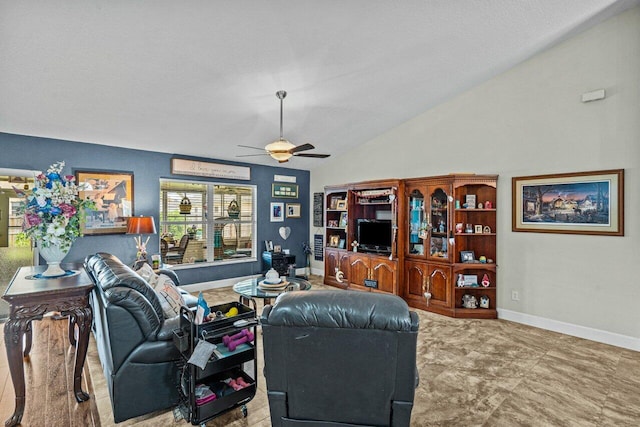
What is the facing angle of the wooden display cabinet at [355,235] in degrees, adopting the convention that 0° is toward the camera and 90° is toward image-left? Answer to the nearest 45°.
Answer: approximately 45°

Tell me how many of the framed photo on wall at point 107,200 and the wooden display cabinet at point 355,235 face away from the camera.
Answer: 0

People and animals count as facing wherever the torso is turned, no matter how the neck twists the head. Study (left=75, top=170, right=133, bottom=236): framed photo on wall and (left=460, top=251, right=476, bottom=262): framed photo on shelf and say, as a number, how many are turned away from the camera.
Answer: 0

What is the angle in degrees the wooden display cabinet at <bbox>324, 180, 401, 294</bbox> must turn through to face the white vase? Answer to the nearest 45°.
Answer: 0° — it already faces it

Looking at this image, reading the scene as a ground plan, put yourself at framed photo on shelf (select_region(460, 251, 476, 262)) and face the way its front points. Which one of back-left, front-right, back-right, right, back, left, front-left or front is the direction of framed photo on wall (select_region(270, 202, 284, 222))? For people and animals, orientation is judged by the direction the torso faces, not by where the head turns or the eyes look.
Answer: front-right

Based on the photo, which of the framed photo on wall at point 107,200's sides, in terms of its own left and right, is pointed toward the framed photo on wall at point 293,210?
left

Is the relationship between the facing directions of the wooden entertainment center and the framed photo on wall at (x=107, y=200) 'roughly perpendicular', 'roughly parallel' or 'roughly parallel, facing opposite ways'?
roughly perpendicular

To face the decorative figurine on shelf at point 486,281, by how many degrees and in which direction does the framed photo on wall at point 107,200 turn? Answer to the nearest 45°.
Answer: approximately 45° to its left

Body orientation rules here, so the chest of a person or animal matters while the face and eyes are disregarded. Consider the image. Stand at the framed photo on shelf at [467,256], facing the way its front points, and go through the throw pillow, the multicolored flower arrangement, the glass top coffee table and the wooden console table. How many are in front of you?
4

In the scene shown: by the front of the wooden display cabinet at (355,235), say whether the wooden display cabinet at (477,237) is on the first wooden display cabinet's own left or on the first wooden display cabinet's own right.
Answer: on the first wooden display cabinet's own left

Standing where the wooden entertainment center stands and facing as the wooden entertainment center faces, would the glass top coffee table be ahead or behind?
ahead

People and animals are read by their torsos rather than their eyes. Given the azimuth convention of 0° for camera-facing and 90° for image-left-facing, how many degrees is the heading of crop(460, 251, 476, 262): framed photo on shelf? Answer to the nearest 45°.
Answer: approximately 45°

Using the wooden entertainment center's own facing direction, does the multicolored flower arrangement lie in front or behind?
in front

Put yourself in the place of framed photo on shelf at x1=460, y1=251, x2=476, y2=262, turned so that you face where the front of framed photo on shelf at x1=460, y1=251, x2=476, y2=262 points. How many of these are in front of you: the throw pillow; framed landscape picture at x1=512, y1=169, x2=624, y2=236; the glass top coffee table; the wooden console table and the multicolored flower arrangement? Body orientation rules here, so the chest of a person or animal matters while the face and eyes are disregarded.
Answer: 4

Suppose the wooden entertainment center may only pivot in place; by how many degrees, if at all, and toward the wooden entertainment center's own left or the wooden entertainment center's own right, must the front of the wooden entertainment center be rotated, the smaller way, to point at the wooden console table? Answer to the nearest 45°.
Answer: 0° — it already faces it
